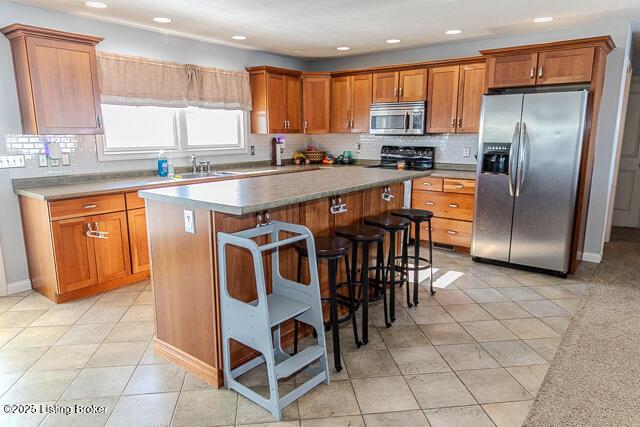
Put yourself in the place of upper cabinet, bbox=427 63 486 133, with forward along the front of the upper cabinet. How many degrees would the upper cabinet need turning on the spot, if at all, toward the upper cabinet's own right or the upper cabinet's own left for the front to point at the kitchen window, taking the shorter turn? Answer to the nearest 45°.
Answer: approximately 90° to the upper cabinet's own right

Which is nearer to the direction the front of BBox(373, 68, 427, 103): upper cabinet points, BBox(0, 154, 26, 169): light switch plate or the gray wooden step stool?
the gray wooden step stool

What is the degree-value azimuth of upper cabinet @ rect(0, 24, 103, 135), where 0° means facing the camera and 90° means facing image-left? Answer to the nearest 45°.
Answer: approximately 315°

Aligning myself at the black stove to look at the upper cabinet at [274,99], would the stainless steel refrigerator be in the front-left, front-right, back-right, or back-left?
back-left

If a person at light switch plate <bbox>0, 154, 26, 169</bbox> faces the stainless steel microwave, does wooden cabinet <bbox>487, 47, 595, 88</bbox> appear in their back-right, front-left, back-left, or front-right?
front-right

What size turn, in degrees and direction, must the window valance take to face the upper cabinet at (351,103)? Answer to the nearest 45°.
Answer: approximately 45° to its left

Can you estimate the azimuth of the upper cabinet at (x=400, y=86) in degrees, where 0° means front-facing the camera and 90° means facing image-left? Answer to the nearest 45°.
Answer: approximately 0°

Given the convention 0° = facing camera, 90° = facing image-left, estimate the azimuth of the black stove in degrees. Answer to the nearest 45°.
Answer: approximately 0°

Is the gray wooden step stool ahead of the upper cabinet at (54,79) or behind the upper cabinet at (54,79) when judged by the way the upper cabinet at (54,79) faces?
ahead

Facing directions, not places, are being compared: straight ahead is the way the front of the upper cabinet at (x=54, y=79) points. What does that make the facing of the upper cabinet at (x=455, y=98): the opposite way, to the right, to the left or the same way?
to the right

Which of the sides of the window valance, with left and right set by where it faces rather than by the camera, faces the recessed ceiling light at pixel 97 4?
right

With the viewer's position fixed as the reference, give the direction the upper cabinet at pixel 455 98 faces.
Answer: facing the viewer

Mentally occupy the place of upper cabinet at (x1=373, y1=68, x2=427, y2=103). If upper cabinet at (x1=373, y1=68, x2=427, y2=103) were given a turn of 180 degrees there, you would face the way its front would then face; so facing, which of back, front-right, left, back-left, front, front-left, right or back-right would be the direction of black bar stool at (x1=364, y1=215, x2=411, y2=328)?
back

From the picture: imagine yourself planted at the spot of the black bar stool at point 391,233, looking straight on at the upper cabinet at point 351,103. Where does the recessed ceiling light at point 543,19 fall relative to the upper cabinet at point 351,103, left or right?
right

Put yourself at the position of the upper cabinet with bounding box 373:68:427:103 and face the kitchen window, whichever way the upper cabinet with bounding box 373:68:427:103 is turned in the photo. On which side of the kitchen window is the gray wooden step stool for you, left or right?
left

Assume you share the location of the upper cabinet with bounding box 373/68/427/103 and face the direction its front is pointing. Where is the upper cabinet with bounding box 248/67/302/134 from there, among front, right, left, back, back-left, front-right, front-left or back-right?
right
